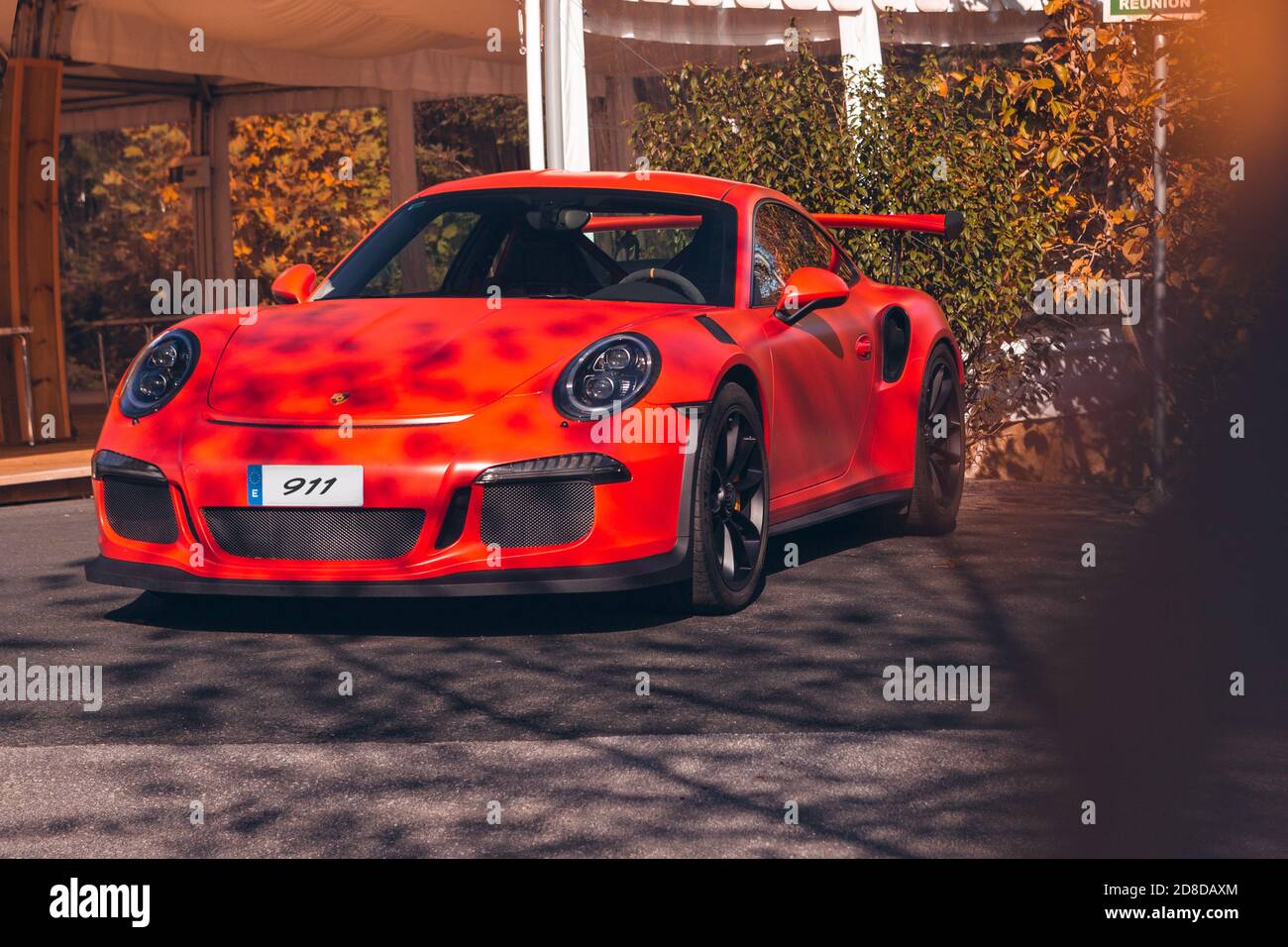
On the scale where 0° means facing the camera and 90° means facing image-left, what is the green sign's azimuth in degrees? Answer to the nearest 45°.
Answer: approximately 0°

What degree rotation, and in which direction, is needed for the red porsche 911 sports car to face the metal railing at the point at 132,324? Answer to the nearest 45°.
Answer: approximately 135° to its right

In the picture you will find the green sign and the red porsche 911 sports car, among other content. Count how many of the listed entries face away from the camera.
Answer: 0

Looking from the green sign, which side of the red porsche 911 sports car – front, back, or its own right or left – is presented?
back

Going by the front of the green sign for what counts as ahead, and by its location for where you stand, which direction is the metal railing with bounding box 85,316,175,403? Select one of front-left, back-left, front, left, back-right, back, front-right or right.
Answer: back-right

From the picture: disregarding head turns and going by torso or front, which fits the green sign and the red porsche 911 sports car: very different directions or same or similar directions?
same or similar directions

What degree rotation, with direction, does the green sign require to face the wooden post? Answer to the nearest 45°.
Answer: approximately 90° to its right
